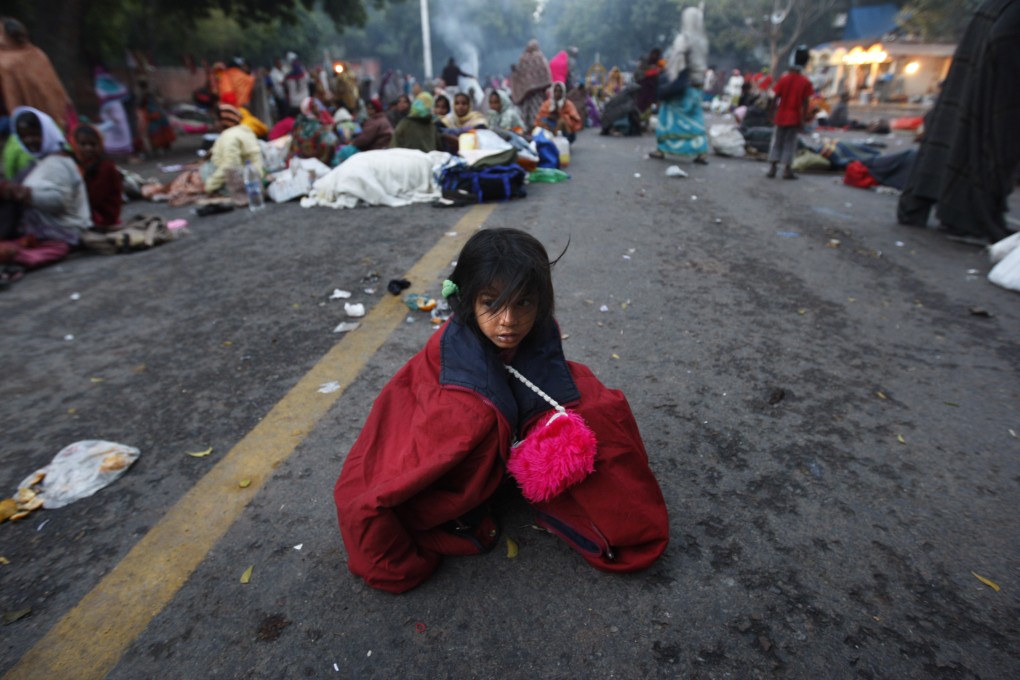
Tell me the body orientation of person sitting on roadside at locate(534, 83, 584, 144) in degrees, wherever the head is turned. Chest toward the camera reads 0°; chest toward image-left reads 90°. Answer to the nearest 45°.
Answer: approximately 0°

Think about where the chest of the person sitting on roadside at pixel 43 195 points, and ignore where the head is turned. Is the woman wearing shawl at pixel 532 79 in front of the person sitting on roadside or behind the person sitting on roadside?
behind

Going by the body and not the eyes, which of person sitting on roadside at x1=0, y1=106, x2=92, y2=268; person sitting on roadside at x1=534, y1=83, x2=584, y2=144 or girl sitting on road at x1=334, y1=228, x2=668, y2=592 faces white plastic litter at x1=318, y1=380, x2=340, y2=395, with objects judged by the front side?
person sitting on roadside at x1=534, y1=83, x2=584, y2=144

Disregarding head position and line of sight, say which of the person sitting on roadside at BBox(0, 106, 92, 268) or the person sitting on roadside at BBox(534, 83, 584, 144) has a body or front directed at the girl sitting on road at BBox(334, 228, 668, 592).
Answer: the person sitting on roadside at BBox(534, 83, 584, 144)

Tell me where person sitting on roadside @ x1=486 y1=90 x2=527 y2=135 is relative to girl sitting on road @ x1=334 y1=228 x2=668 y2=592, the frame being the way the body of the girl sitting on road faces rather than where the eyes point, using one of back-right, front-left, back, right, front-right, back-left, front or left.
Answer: back

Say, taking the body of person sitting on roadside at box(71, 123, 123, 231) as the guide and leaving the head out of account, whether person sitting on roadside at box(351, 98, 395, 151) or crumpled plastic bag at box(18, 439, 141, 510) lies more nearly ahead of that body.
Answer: the crumpled plastic bag

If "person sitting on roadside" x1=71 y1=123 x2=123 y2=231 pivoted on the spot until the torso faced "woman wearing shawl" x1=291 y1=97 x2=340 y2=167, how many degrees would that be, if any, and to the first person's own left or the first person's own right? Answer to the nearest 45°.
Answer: approximately 180°

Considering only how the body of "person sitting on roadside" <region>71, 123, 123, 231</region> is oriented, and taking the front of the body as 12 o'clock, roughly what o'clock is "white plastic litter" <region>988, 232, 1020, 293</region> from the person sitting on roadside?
The white plastic litter is roughly at 9 o'clock from the person sitting on roadside.

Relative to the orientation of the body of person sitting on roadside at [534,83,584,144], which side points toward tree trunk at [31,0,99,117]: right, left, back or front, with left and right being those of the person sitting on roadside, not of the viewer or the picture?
right

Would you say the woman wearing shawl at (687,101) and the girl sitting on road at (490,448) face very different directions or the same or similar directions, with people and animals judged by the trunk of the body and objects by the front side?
very different directions

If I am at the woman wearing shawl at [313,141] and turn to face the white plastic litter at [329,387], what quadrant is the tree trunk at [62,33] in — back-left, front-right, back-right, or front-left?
back-right
